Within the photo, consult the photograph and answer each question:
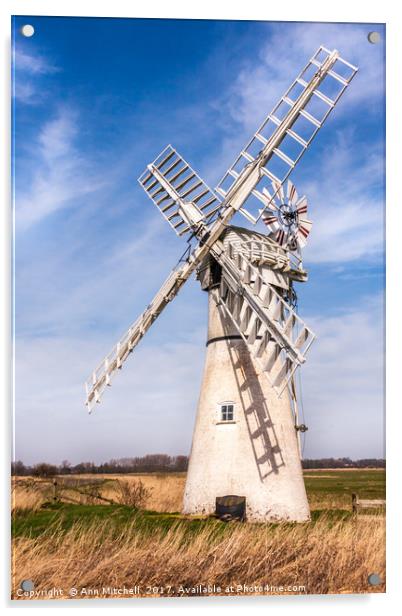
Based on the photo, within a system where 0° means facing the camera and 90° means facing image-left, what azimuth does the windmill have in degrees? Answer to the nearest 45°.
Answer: approximately 45°
